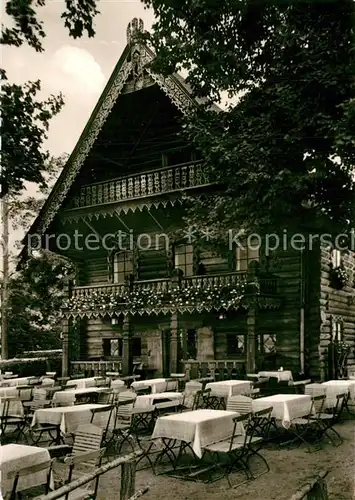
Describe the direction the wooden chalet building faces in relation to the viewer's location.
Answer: facing the viewer and to the left of the viewer

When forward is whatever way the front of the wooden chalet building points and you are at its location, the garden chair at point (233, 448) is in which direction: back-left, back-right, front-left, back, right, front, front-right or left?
front-left

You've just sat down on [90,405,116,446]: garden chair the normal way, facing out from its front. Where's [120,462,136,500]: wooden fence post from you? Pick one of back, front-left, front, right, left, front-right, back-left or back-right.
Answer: back-left

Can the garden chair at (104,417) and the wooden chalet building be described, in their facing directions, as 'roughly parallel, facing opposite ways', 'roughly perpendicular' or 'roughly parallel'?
roughly perpendicular

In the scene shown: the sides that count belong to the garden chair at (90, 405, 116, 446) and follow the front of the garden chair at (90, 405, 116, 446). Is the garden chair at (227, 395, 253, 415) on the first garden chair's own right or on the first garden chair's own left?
on the first garden chair's own right

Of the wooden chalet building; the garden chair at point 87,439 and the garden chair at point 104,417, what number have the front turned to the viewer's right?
0

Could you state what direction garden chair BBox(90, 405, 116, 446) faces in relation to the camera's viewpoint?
facing away from the viewer and to the left of the viewer

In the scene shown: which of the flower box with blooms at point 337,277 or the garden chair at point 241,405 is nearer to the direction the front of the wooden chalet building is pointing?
the garden chair
